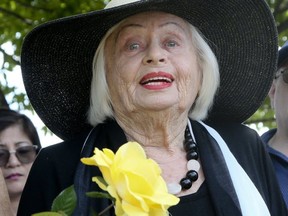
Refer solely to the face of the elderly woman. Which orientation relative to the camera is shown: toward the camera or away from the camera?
toward the camera

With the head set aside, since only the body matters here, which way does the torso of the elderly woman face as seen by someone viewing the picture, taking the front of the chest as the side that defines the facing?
toward the camera

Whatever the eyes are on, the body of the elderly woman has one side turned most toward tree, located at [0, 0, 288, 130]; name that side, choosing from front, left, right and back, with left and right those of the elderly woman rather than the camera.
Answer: back
